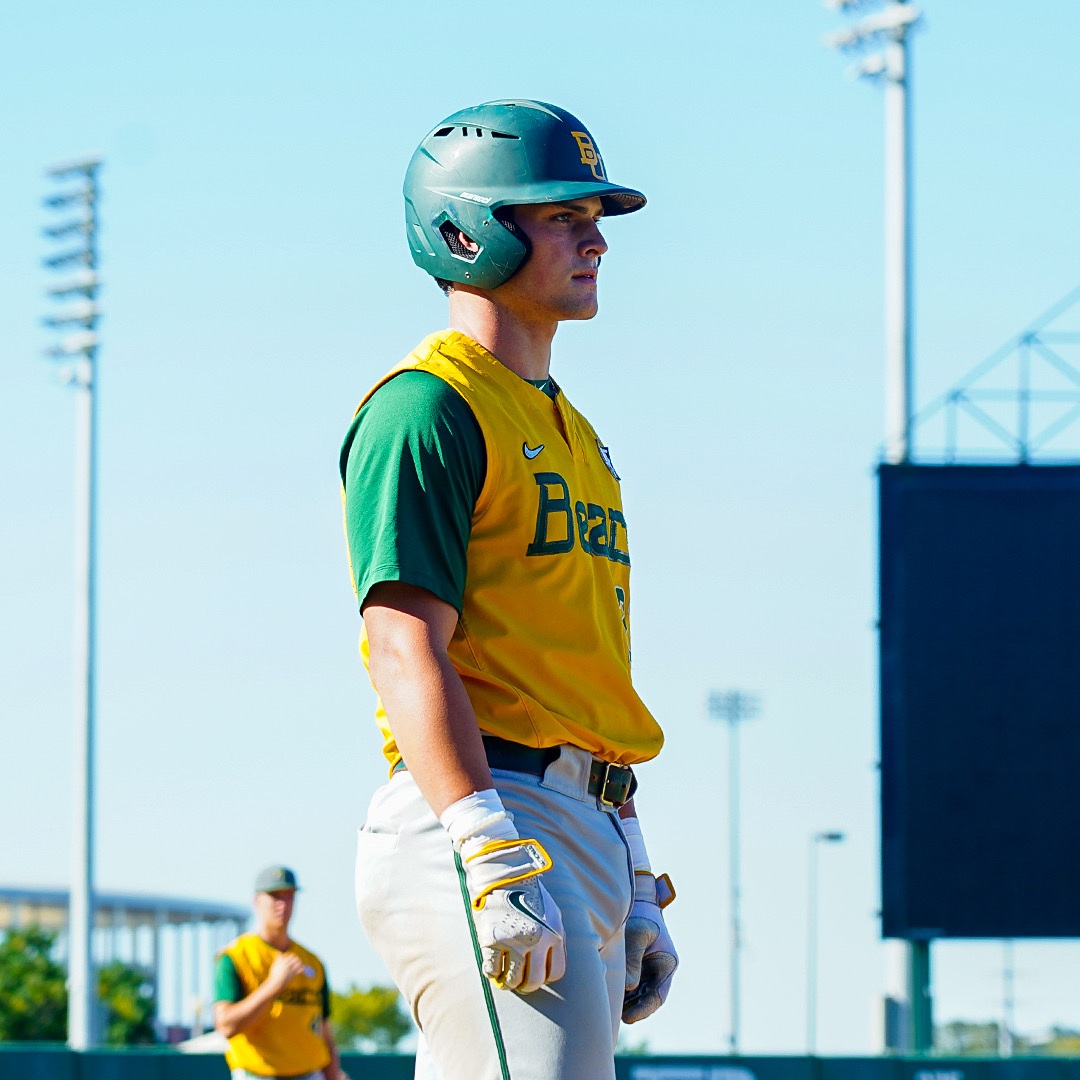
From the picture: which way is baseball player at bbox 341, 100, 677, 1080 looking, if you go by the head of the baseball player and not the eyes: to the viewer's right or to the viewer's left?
to the viewer's right

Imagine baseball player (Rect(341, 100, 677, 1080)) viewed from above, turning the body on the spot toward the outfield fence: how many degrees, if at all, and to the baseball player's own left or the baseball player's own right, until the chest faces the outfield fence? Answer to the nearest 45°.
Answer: approximately 135° to the baseball player's own left

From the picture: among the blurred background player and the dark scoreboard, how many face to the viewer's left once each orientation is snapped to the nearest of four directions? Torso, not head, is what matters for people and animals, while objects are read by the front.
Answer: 0

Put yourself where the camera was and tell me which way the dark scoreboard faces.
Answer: facing the viewer

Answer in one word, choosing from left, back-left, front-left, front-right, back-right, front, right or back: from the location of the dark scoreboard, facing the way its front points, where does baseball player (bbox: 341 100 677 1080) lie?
front

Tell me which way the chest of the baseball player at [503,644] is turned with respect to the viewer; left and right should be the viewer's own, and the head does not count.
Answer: facing the viewer and to the right of the viewer

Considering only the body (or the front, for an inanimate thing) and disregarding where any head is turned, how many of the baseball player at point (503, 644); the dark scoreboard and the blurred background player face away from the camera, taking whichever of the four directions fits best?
0

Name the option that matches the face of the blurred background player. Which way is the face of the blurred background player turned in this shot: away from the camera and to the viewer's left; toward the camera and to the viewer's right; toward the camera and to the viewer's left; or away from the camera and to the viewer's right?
toward the camera and to the viewer's right
